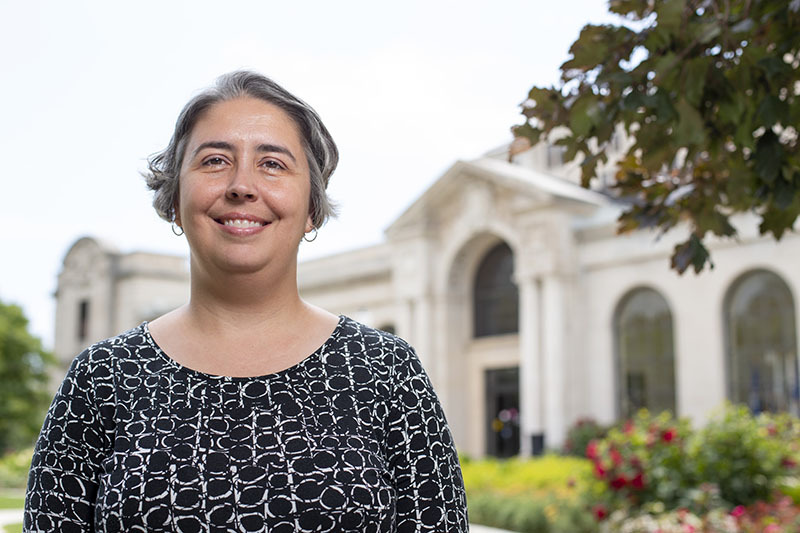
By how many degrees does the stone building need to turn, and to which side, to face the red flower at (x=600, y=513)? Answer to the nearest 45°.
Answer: approximately 45° to its left

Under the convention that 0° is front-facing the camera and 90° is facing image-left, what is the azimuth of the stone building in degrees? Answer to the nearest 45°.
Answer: approximately 45°

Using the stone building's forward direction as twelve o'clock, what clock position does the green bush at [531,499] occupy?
The green bush is roughly at 11 o'clock from the stone building.

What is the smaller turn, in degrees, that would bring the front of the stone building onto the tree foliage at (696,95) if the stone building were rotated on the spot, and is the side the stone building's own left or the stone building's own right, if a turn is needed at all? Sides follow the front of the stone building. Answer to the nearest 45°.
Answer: approximately 45° to the stone building's own left

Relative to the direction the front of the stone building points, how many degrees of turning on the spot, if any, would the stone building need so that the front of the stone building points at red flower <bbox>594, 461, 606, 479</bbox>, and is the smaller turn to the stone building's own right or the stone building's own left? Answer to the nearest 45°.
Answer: approximately 45° to the stone building's own left

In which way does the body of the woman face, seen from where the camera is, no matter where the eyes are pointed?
toward the camera

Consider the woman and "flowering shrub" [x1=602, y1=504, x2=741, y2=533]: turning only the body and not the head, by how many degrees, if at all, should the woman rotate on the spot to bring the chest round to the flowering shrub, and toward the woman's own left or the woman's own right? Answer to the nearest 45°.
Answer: approximately 135° to the woman's own left

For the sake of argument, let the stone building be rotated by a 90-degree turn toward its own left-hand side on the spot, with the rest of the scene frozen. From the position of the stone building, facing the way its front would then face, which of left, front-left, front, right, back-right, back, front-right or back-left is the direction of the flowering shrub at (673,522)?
front-right

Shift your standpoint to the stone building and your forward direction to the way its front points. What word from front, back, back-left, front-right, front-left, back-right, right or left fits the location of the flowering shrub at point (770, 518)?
front-left

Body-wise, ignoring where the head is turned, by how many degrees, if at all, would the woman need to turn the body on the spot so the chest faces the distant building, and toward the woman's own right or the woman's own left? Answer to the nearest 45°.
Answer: approximately 180°

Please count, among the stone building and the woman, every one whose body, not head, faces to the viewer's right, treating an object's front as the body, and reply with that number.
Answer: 0

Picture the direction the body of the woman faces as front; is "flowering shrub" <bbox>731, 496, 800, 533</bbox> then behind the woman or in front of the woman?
behind
